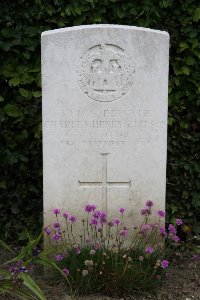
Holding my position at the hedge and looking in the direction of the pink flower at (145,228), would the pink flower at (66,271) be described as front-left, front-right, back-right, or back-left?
front-right

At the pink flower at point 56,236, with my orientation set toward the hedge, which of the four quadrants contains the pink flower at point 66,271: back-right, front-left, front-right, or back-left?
back-right

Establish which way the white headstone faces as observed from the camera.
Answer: facing the viewer
